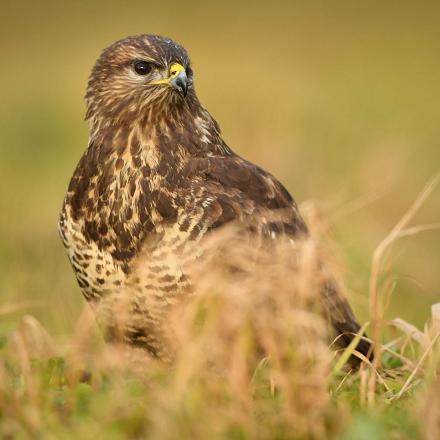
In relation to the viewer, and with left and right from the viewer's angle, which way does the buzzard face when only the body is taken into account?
facing the viewer and to the left of the viewer
